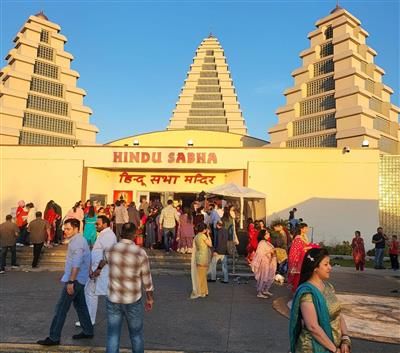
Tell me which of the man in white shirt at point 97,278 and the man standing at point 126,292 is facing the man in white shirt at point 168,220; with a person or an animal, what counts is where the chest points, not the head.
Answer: the man standing

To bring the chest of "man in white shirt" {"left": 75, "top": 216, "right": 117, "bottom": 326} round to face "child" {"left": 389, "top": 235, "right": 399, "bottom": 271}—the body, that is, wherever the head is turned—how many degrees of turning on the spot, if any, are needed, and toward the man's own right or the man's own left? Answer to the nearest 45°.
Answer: approximately 135° to the man's own right

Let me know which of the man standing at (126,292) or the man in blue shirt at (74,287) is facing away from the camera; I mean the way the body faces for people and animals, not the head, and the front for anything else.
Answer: the man standing

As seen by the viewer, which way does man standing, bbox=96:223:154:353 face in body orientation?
away from the camera

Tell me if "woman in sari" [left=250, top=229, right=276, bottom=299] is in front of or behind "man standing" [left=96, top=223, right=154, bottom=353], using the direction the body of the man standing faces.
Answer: in front

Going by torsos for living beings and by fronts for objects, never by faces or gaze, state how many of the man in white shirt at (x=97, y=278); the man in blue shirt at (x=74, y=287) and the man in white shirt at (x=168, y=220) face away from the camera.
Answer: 1

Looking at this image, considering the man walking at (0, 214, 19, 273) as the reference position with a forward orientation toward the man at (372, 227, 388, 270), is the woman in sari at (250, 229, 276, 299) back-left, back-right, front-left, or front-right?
front-right

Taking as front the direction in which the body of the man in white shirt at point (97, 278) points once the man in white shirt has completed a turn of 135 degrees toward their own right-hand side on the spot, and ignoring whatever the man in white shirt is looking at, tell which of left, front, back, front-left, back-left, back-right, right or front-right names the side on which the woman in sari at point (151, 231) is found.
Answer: front-left

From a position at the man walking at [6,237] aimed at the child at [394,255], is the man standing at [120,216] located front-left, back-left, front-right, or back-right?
front-left

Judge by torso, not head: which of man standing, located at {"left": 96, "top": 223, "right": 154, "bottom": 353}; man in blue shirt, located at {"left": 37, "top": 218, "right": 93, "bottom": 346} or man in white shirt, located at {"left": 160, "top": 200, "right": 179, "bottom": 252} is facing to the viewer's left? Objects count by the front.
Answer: the man in blue shirt
